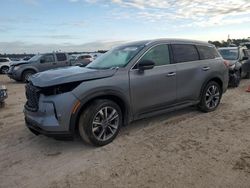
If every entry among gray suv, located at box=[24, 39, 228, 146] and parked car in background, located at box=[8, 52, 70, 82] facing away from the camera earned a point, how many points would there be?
0

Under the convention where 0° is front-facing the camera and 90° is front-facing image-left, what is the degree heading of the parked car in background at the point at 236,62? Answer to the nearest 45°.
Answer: approximately 45°

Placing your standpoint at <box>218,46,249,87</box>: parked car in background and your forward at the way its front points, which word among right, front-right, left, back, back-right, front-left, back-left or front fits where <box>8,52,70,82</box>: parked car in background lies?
front-right

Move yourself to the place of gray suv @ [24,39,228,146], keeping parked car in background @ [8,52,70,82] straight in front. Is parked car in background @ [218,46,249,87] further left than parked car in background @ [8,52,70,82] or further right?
right

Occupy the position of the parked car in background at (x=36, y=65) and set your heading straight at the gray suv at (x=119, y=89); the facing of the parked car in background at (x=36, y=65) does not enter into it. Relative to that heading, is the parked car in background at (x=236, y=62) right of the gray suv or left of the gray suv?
left

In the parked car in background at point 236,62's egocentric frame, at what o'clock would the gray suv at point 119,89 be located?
The gray suv is roughly at 11 o'clock from the parked car in background.
